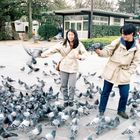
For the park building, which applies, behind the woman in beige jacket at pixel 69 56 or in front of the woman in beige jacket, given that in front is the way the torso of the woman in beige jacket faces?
behind

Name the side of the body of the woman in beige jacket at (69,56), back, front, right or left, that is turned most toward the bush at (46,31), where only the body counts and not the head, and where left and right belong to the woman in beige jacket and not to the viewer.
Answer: back

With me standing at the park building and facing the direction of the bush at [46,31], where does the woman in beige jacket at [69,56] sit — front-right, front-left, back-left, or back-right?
front-left

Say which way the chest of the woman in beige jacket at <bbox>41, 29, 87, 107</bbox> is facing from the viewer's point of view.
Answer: toward the camera

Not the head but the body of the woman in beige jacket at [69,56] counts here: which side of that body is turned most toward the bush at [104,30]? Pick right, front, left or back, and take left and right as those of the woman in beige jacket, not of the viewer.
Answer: back
